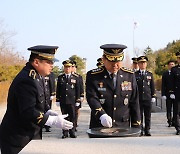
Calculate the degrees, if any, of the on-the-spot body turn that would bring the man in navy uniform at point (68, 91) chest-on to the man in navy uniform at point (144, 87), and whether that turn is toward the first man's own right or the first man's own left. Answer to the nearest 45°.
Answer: approximately 90° to the first man's own left

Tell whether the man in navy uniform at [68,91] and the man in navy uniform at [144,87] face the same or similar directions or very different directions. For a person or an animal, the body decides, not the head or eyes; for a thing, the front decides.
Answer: same or similar directions

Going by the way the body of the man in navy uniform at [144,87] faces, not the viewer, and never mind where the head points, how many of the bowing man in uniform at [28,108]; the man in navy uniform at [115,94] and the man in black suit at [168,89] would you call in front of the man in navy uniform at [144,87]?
2

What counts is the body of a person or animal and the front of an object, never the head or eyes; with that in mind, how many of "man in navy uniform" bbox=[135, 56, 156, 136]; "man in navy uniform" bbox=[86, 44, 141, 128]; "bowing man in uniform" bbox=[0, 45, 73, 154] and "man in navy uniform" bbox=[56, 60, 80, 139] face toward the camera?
3

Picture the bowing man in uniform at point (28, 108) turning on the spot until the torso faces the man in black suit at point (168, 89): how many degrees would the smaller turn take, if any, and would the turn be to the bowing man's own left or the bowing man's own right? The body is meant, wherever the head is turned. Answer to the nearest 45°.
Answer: approximately 45° to the bowing man's own left

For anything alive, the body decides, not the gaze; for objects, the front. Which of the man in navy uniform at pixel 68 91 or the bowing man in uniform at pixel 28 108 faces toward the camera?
the man in navy uniform

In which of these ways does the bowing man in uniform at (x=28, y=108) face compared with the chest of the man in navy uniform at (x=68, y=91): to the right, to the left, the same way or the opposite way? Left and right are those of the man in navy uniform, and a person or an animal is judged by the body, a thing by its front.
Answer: to the left

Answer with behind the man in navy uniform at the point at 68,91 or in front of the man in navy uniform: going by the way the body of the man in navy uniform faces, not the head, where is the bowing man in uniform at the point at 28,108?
in front

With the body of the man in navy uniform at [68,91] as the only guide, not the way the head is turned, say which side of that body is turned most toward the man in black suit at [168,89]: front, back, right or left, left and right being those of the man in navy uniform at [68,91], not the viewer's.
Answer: left

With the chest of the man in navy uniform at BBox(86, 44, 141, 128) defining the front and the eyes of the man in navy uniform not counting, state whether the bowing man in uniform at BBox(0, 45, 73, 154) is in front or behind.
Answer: in front

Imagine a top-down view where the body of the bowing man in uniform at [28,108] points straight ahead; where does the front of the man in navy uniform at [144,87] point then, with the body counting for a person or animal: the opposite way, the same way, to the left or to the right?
to the right

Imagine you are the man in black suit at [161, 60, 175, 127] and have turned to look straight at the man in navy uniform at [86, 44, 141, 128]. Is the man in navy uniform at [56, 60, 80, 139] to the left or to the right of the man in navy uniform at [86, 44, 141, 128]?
right

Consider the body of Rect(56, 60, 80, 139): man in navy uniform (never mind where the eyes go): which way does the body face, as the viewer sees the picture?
toward the camera

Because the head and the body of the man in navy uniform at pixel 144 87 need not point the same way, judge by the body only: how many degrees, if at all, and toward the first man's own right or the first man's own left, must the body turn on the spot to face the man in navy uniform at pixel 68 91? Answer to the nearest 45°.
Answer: approximately 90° to the first man's own right

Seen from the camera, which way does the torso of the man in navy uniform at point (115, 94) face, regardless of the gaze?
toward the camera

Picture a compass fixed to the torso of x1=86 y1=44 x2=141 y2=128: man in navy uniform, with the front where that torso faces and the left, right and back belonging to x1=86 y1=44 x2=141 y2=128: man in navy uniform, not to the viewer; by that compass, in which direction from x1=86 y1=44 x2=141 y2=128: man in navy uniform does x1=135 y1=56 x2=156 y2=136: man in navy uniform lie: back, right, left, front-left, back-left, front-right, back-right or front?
back

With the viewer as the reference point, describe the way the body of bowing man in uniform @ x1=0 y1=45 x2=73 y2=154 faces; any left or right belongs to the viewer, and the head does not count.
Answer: facing to the right of the viewer

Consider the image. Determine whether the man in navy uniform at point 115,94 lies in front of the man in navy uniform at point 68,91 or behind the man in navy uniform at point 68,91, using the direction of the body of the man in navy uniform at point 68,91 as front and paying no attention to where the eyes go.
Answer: in front

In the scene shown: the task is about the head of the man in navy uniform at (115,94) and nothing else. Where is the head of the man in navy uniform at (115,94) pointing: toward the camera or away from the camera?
toward the camera
